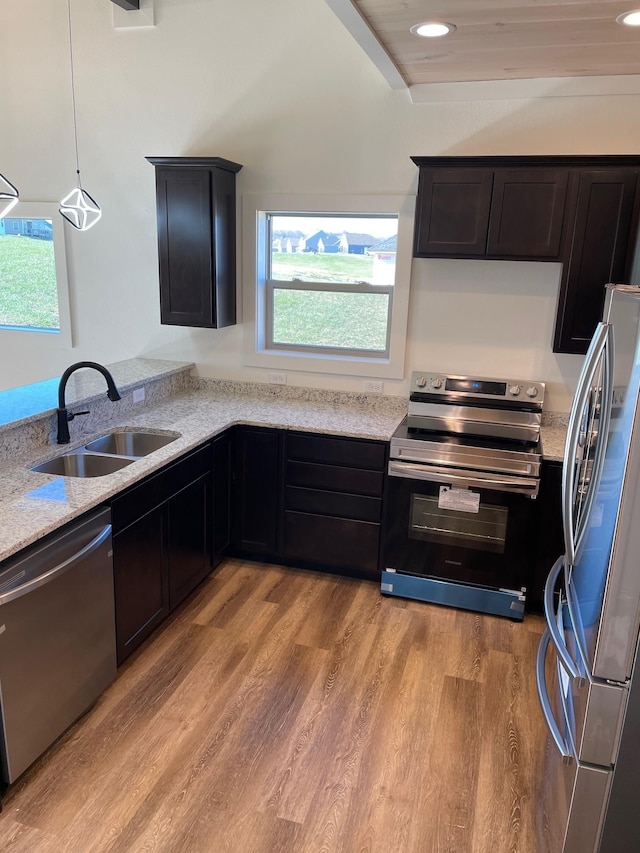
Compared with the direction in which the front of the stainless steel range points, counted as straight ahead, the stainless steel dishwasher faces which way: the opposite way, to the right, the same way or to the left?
to the left

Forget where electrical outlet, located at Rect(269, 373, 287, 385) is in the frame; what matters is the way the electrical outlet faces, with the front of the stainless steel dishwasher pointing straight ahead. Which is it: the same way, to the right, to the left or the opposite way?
to the right

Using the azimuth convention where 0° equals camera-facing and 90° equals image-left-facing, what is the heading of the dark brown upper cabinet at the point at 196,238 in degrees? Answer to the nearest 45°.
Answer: approximately 45°

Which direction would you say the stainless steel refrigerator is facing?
to the viewer's left

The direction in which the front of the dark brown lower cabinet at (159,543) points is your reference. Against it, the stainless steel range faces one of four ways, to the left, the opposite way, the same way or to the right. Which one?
to the right

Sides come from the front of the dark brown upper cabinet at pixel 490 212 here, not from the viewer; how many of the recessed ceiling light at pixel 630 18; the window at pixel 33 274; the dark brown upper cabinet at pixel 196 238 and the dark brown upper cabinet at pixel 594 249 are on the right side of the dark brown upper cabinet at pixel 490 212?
2

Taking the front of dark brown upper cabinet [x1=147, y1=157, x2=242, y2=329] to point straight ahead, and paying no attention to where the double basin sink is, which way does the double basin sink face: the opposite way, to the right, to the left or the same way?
to the left
